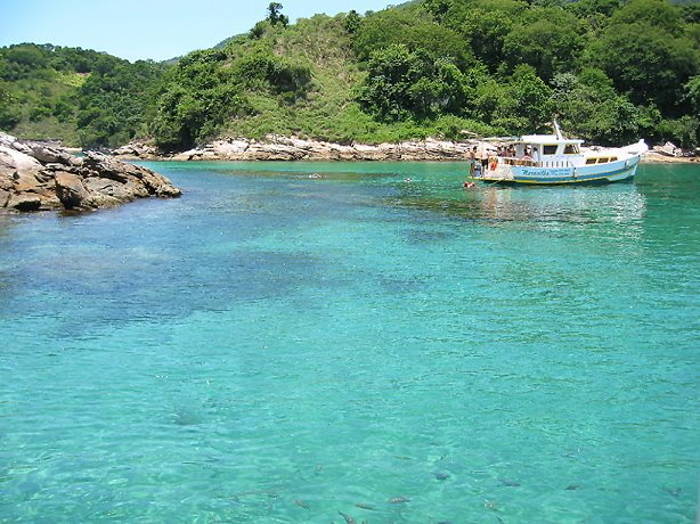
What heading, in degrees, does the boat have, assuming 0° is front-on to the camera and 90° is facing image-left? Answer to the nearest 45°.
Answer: approximately 270°

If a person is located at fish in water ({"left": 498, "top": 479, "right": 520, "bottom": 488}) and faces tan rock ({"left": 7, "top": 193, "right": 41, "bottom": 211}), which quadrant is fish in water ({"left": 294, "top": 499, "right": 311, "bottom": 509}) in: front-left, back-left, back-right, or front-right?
front-left

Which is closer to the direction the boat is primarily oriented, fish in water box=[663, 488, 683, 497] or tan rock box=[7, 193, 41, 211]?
the fish in water

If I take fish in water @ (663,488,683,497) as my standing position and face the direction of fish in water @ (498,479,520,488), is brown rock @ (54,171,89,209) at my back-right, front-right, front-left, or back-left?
front-right

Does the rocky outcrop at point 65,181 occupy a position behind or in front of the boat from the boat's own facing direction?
behind

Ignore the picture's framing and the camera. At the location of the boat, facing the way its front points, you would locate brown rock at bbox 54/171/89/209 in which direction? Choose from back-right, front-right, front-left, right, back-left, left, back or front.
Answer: back-right

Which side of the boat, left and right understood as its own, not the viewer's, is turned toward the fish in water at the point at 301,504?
right
